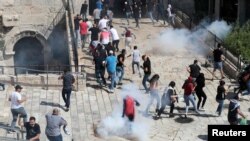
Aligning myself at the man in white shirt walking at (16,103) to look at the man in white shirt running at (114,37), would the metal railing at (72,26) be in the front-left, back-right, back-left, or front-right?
front-left

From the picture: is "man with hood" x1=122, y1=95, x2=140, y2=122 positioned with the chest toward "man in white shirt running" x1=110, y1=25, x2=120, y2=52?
yes

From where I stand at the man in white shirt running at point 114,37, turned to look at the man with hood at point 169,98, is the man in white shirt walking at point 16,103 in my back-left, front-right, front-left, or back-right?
front-right

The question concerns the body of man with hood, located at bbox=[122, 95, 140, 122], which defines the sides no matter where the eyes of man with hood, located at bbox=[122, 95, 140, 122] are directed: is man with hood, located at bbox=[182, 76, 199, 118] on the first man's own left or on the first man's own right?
on the first man's own right

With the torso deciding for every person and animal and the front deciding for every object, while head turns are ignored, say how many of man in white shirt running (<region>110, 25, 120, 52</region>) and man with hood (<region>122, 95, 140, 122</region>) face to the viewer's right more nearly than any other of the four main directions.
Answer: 0

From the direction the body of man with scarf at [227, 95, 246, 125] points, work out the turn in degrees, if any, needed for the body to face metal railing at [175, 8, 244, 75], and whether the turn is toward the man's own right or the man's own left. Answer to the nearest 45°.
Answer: approximately 45° to the man's own left

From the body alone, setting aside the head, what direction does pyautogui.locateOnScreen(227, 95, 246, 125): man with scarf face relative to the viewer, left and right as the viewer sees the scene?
facing away from the viewer and to the right of the viewer

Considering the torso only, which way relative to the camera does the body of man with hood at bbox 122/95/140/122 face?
away from the camera
